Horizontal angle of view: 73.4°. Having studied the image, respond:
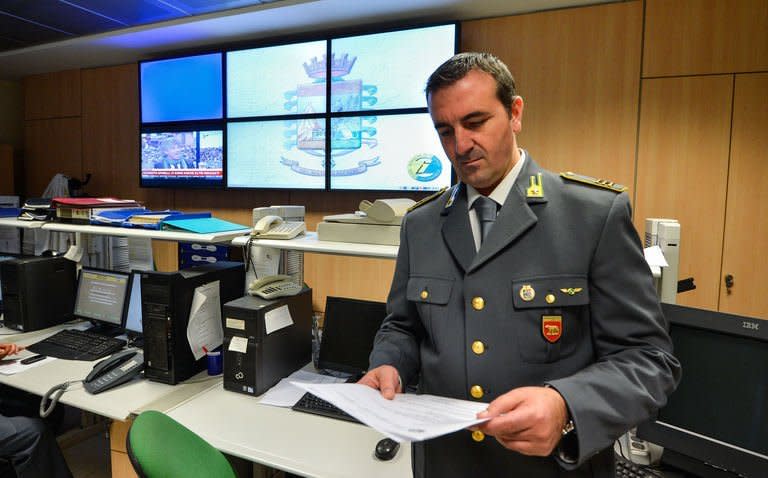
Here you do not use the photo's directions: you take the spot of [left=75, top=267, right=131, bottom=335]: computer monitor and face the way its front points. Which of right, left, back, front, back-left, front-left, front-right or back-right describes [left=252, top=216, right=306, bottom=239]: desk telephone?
left

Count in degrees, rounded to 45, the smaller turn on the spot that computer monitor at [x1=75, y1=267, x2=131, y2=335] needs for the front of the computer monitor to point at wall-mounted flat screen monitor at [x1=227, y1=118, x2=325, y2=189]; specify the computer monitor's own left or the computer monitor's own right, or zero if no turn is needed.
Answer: approximately 180°

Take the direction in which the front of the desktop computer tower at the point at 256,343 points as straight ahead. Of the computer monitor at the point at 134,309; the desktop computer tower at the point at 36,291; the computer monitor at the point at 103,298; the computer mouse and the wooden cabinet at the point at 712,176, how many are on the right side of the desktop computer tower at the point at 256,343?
3

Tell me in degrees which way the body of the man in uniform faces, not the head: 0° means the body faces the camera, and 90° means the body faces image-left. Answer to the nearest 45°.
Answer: approximately 45°

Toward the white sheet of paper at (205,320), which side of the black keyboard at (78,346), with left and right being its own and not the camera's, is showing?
left

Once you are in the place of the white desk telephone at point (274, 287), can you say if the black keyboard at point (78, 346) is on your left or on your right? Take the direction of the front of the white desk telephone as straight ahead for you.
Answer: on your right

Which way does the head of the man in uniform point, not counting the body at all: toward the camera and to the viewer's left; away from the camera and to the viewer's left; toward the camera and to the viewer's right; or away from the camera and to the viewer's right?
toward the camera and to the viewer's left

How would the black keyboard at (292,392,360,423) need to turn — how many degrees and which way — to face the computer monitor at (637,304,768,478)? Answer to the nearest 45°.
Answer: approximately 90° to its left

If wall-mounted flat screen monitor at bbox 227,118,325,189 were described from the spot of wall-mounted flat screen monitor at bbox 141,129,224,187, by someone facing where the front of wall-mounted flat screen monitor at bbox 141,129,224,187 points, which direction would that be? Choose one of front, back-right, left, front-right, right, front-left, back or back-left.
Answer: left

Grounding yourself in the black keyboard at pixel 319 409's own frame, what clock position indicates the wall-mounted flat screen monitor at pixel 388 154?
The wall-mounted flat screen monitor is roughly at 5 o'clock from the black keyboard.

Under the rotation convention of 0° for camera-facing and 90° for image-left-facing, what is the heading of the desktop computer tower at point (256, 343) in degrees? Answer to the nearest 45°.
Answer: approximately 45°

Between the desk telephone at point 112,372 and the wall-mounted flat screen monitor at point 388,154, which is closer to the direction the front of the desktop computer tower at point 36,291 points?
the desk telephone

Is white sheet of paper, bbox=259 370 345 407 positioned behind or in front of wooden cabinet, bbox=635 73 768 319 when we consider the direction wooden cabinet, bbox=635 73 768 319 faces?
in front
